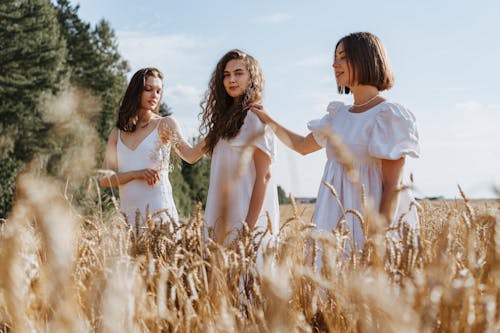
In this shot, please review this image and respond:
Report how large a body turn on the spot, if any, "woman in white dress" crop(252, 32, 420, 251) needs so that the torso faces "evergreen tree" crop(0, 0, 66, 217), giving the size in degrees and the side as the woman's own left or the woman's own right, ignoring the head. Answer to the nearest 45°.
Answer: approximately 90° to the woman's own right

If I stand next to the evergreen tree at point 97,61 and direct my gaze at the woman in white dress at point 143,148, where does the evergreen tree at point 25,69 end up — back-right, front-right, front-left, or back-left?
front-right

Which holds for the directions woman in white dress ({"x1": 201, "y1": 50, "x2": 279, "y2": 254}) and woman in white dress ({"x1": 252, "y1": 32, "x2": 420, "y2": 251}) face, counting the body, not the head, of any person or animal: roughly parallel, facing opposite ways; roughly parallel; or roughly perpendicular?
roughly parallel

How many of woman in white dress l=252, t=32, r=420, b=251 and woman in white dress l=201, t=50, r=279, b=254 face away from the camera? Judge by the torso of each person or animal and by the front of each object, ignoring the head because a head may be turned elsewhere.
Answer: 0

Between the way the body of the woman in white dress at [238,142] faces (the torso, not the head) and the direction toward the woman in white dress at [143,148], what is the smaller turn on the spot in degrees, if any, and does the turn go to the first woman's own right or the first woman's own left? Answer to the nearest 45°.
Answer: approximately 90° to the first woman's own right

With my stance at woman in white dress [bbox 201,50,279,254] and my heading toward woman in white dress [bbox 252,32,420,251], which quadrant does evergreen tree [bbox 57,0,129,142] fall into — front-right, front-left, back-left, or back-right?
back-left

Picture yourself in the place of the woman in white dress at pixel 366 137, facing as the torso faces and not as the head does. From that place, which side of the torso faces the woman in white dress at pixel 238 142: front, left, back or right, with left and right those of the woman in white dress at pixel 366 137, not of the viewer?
right

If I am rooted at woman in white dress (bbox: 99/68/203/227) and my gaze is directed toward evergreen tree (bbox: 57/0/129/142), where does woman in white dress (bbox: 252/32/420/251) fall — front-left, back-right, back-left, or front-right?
back-right

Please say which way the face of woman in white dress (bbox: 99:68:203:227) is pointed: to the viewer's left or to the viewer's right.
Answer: to the viewer's right

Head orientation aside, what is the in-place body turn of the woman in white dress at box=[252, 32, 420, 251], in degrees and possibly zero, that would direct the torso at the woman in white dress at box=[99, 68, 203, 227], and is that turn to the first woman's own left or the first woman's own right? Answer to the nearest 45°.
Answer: approximately 90° to the first woman's own right

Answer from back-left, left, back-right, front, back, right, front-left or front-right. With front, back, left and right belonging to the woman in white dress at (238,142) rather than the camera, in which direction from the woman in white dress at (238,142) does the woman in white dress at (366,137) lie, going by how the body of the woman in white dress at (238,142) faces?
left

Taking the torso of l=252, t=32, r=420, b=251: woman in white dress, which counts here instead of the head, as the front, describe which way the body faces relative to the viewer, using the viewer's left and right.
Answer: facing the viewer and to the left of the viewer

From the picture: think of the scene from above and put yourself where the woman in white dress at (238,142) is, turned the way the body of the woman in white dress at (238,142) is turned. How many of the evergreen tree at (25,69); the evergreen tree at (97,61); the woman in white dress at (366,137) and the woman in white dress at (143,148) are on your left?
1

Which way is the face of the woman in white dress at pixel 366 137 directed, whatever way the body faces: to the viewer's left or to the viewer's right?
to the viewer's left
